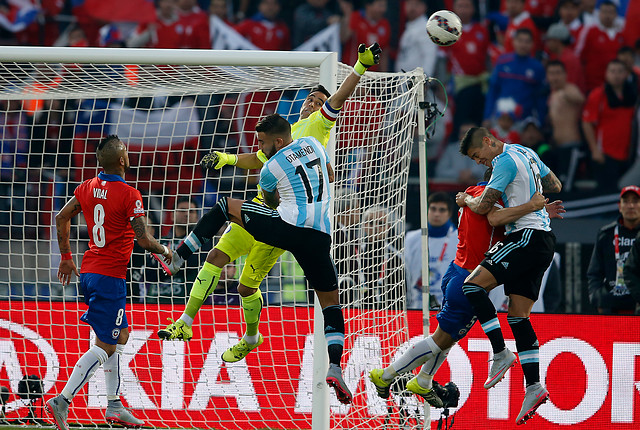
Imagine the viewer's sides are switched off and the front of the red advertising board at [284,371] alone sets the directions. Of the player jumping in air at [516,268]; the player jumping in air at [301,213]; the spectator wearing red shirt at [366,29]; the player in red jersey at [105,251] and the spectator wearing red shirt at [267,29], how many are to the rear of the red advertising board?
2

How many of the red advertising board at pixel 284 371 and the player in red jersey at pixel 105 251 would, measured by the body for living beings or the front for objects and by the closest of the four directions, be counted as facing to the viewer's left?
0

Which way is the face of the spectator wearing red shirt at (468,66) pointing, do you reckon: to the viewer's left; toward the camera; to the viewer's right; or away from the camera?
toward the camera

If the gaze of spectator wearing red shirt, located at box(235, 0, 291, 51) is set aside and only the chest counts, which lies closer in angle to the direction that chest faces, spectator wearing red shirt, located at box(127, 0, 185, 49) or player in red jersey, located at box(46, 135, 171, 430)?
the player in red jersey

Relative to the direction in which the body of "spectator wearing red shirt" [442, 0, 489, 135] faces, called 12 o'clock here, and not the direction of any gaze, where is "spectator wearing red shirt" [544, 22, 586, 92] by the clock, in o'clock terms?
"spectator wearing red shirt" [544, 22, 586, 92] is roughly at 9 o'clock from "spectator wearing red shirt" [442, 0, 489, 135].

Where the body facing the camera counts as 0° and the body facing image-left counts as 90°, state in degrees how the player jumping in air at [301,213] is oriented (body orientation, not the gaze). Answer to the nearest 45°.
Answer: approximately 135°

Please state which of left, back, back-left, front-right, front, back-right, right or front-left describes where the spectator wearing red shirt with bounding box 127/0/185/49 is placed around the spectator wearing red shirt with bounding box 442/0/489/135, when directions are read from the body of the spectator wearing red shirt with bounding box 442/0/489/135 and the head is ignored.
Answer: right

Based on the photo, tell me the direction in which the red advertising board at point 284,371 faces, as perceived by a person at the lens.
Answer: facing the viewer

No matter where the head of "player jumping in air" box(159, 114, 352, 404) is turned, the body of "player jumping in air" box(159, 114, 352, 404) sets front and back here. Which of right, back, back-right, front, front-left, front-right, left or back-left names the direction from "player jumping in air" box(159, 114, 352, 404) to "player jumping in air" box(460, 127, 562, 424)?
back-right

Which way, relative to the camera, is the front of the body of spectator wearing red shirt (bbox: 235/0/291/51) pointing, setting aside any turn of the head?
toward the camera

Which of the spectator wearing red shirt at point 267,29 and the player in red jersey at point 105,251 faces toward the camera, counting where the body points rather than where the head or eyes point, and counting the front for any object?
the spectator wearing red shirt

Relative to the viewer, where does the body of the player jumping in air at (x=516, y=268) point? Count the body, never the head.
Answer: to the viewer's left

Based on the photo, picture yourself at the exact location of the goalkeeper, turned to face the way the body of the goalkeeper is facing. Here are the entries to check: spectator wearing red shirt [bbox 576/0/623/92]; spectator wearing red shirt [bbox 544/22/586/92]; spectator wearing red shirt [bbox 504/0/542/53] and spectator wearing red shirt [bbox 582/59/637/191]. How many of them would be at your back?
4

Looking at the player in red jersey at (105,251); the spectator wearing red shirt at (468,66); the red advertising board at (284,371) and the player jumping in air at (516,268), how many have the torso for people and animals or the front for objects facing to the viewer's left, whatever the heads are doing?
1

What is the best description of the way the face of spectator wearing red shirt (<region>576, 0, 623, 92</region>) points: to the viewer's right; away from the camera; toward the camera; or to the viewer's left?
toward the camera
